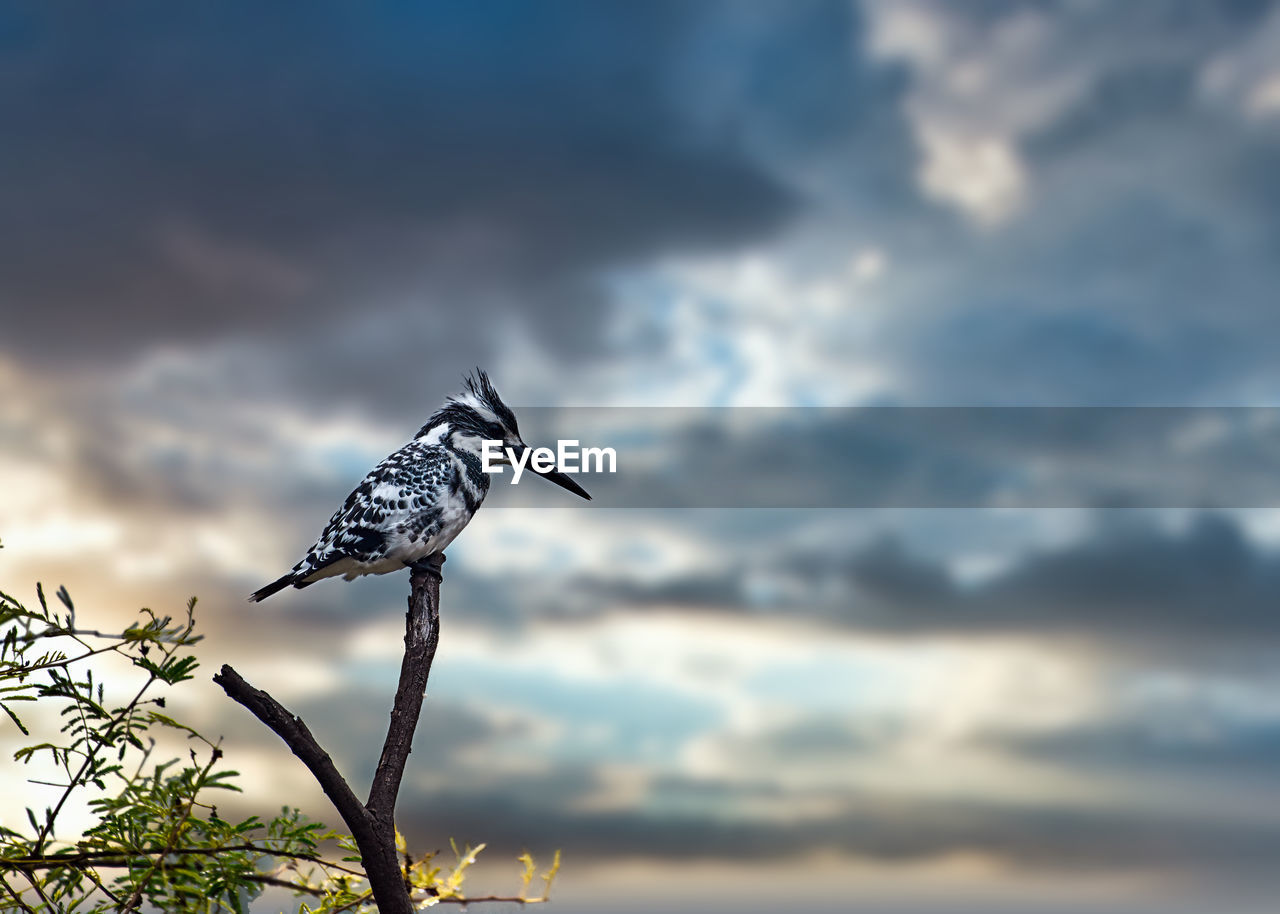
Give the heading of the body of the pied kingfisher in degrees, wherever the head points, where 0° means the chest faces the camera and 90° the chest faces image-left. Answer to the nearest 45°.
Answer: approximately 270°
